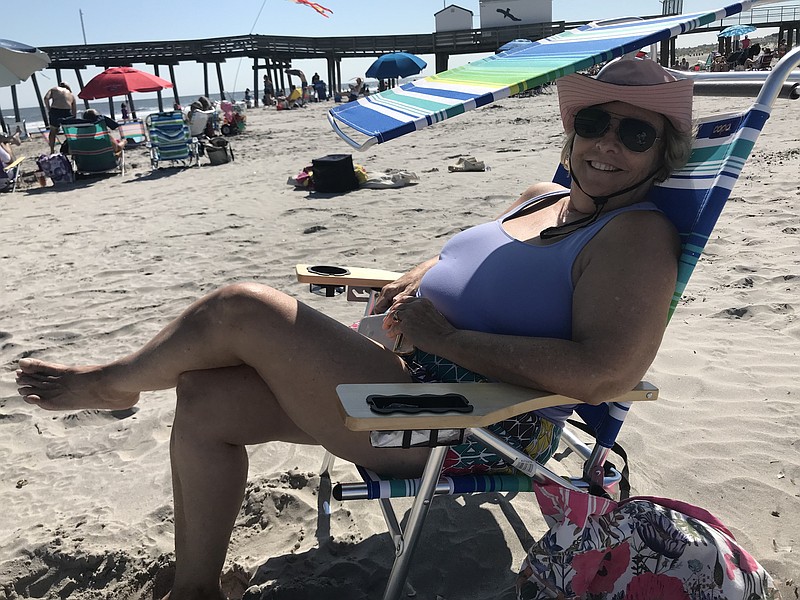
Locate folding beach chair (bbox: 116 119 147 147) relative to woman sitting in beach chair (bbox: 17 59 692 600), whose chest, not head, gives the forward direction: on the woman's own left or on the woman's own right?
on the woman's own right

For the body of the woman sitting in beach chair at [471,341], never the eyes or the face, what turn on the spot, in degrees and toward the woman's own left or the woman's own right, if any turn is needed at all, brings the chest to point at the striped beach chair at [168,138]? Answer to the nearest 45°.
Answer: approximately 135° to the woman's own right

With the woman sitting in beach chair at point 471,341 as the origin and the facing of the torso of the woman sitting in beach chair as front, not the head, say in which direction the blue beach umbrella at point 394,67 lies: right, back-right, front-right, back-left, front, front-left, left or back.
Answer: back-right

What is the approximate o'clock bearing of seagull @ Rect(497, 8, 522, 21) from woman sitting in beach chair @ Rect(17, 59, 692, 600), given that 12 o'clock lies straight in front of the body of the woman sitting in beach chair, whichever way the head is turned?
The seagull is roughly at 5 o'clock from the woman sitting in beach chair.

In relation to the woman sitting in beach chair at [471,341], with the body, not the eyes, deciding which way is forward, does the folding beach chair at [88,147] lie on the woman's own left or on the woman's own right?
on the woman's own right

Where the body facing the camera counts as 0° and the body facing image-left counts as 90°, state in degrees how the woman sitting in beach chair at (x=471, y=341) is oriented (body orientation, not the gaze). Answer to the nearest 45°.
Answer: approximately 45°

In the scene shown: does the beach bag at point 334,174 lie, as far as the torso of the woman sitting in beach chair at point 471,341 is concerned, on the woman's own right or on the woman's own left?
on the woman's own right
